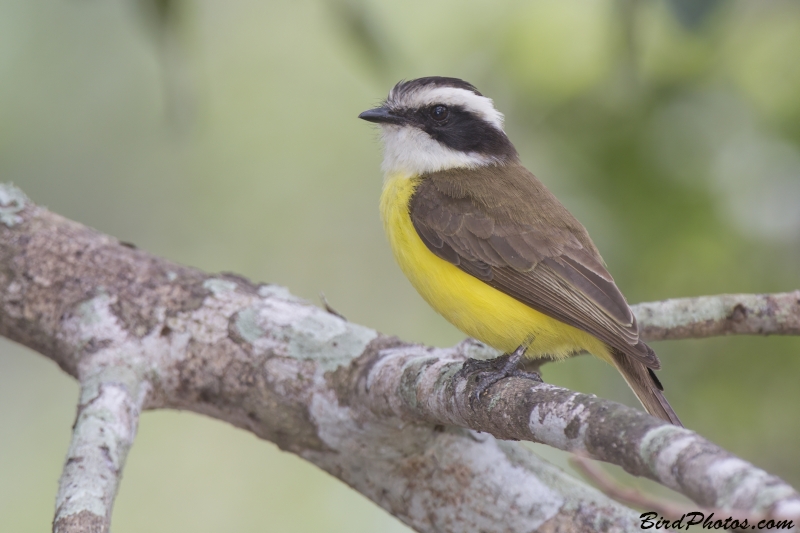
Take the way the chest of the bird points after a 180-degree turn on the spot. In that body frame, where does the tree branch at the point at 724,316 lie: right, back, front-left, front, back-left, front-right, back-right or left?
front

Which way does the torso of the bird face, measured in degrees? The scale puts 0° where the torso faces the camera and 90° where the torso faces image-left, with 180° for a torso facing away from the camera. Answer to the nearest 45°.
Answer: approximately 90°
